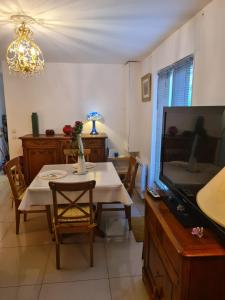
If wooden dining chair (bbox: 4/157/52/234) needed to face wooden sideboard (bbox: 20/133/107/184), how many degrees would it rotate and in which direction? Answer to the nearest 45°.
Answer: approximately 90° to its left

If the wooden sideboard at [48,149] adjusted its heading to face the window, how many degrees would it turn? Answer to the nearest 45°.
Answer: approximately 45° to its left

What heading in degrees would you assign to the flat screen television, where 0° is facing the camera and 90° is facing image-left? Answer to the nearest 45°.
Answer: approximately 45°

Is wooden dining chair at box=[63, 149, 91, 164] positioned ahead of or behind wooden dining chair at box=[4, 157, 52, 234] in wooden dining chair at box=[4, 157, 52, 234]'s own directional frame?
ahead

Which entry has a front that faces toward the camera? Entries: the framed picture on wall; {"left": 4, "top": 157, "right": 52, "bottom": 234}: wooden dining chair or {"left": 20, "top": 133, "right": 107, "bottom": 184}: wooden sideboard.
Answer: the wooden sideboard

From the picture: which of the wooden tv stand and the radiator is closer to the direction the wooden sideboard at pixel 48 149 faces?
the wooden tv stand

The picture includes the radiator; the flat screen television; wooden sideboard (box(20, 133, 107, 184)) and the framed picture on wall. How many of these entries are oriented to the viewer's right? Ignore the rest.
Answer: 0

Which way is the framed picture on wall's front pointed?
to the viewer's left

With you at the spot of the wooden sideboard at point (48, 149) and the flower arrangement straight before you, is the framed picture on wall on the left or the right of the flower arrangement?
left

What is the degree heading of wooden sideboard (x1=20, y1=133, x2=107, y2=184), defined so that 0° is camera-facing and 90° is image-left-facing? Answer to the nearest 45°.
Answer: approximately 0°

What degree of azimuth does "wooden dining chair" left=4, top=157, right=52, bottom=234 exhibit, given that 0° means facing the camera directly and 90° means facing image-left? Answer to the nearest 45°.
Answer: approximately 270°

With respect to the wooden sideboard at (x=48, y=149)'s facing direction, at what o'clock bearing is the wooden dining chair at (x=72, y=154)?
The wooden dining chair is roughly at 11 o'clock from the wooden sideboard.

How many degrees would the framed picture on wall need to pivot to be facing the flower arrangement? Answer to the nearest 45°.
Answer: approximately 45° to its left

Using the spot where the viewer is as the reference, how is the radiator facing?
facing to the left of the viewer

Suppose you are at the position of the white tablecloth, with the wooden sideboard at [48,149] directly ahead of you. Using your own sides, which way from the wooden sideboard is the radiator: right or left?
right

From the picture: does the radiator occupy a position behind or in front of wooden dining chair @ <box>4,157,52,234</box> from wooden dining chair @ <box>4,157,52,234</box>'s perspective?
in front

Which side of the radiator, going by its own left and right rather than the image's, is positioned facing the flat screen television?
left

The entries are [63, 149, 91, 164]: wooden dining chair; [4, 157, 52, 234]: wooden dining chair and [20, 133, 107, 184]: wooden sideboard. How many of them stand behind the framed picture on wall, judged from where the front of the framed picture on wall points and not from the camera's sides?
0

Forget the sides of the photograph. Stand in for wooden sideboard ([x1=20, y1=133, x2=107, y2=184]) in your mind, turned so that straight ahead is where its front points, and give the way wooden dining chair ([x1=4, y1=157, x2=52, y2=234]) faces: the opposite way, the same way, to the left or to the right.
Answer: to the left
